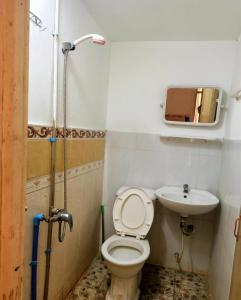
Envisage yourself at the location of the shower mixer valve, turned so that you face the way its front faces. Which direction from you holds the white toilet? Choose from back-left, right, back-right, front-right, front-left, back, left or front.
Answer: front-left

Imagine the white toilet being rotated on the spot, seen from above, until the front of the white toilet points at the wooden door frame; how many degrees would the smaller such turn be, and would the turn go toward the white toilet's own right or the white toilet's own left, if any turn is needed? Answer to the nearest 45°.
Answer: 0° — it already faces it

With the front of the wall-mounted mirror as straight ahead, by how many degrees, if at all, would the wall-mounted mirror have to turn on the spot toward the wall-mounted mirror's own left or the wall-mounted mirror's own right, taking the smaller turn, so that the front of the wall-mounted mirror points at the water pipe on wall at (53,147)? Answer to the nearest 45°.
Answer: approximately 45° to the wall-mounted mirror's own right

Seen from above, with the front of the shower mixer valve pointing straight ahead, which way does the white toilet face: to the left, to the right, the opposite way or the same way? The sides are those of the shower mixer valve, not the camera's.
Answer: to the right

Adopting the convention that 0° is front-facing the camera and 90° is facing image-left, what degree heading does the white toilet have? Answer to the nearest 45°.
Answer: approximately 0°

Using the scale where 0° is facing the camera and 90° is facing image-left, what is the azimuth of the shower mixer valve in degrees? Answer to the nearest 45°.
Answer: approximately 270°

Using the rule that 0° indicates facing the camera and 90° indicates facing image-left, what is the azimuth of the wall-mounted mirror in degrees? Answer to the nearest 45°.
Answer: approximately 0°

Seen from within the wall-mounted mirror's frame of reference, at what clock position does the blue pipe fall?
The blue pipe is roughly at 1 o'clock from the wall-mounted mirror.
